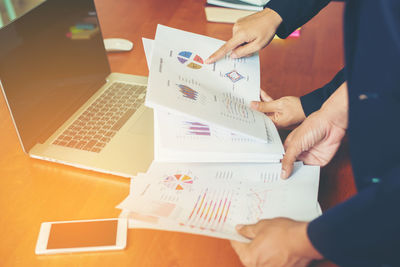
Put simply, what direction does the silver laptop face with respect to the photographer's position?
facing the viewer and to the right of the viewer

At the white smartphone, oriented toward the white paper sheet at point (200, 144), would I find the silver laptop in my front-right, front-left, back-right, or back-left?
front-left

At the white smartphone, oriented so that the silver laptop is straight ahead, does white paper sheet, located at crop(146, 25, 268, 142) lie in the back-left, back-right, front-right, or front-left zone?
front-right
